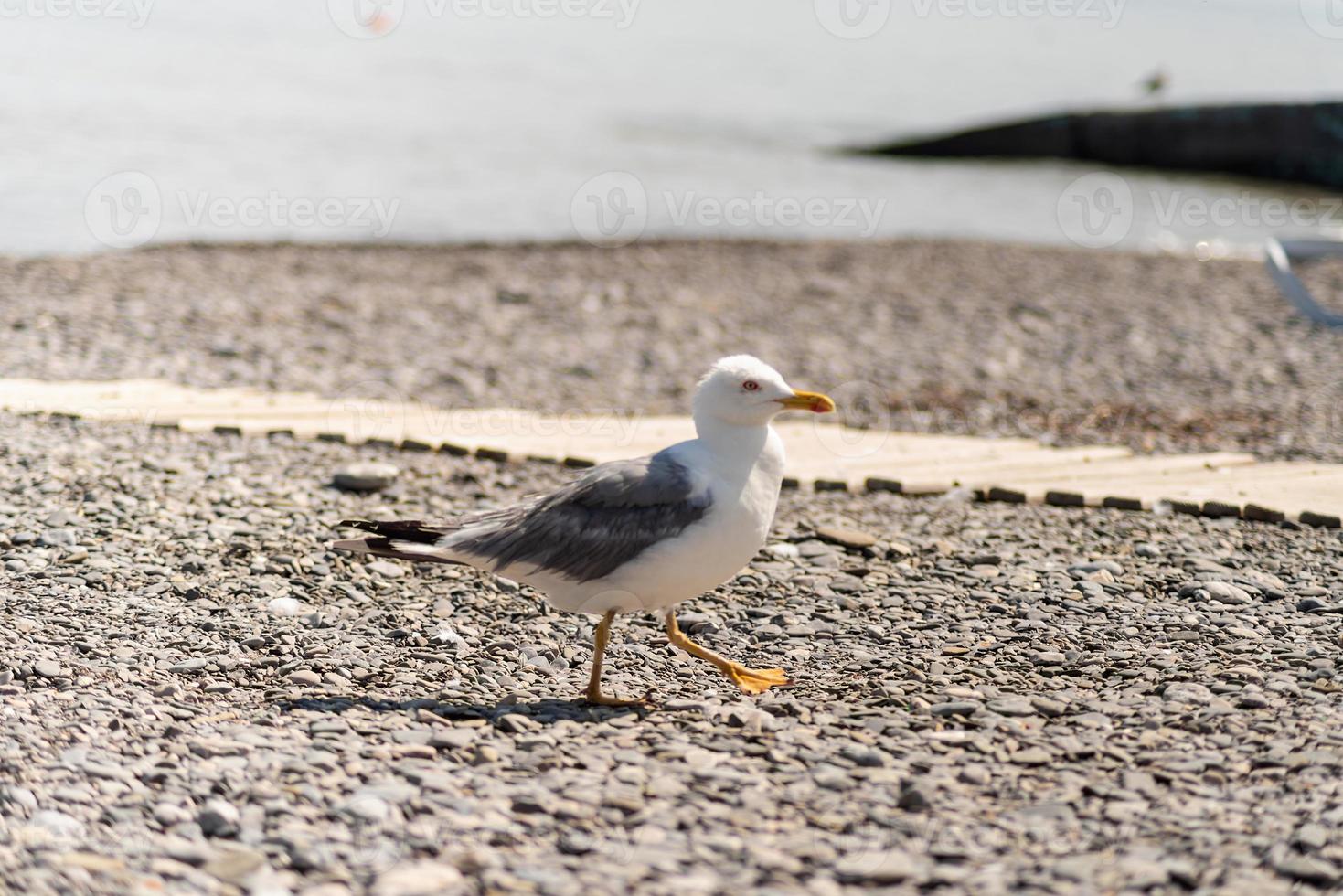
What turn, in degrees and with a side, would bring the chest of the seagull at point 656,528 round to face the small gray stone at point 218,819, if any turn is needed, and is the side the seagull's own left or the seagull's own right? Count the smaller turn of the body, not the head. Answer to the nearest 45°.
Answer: approximately 135° to the seagull's own right

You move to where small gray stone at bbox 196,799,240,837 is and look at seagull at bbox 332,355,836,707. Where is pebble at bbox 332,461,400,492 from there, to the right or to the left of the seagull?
left

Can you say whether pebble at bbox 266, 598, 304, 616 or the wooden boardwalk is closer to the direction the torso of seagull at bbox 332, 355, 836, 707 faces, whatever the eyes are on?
the wooden boardwalk

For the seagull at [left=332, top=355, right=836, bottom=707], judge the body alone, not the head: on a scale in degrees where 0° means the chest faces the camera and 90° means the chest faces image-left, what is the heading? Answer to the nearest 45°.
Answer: approximately 270°

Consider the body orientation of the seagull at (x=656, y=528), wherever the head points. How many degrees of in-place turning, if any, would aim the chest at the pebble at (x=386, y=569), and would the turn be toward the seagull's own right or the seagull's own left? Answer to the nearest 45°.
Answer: approximately 135° to the seagull's own left

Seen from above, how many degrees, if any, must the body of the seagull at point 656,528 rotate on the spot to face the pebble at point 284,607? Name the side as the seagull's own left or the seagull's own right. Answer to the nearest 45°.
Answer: approximately 135° to the seagull's own left

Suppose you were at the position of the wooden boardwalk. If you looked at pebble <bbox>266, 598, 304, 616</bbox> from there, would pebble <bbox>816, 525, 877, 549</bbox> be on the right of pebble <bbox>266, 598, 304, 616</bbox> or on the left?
left

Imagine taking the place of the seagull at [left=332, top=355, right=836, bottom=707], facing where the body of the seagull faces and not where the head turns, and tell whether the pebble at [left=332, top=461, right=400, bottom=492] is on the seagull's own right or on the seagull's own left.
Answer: on the seagull's own left

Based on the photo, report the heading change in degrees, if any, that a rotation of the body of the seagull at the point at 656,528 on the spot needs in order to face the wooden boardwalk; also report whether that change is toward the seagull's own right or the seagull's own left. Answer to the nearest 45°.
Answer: approximately 90° to the seagull's own left
